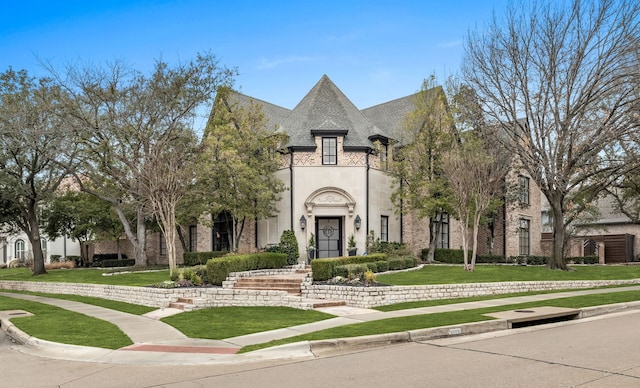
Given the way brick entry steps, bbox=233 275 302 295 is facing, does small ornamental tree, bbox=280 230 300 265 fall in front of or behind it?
behind

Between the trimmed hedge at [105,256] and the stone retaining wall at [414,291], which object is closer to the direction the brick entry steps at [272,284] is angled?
the stone retaining wall

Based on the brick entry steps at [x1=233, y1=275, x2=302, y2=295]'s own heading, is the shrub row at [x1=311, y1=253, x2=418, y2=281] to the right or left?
on its left

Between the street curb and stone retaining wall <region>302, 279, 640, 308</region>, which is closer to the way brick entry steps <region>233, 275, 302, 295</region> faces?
the street curb

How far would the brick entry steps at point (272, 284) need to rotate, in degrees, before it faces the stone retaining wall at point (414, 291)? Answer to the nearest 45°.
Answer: approximately 45° to its left

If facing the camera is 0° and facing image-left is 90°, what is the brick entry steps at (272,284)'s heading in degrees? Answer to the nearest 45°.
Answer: approximately 0°

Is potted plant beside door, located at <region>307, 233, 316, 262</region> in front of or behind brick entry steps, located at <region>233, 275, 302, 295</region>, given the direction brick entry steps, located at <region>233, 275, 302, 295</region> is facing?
behind

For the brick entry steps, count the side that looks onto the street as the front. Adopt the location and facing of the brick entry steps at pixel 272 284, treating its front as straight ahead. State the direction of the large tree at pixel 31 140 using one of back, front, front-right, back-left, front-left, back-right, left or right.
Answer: back-right
